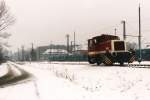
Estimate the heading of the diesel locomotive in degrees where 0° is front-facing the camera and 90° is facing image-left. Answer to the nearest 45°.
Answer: approximately 315°
